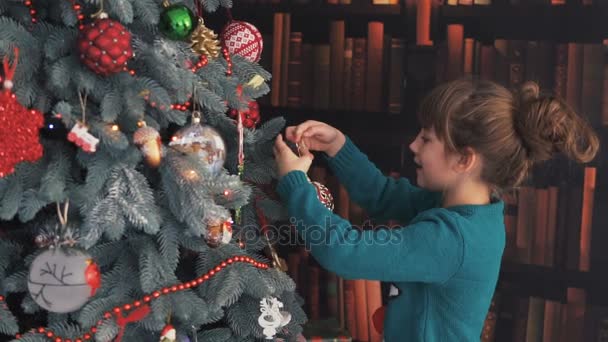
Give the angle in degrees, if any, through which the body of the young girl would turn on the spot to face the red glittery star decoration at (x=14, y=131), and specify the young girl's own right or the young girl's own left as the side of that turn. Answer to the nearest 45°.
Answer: approximately 45° to the young girl's own left

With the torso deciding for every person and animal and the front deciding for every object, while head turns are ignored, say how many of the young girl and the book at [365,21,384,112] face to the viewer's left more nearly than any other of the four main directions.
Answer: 1

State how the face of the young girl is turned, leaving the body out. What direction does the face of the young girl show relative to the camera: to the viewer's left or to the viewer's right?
to the viewer's left

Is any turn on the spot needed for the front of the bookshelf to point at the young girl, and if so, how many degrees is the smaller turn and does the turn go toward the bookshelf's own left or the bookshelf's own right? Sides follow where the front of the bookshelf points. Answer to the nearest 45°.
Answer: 0° — it already faces them

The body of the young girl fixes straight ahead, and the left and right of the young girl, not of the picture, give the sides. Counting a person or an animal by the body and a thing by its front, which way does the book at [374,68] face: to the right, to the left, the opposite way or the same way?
to the left

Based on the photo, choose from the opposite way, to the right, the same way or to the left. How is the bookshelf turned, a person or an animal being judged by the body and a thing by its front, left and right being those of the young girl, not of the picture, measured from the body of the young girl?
to the left

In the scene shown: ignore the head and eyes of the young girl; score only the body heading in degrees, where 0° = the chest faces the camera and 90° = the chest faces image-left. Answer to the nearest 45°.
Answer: approximately 90°

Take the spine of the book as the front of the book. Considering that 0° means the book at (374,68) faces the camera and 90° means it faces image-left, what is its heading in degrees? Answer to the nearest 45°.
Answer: approximately 0°
